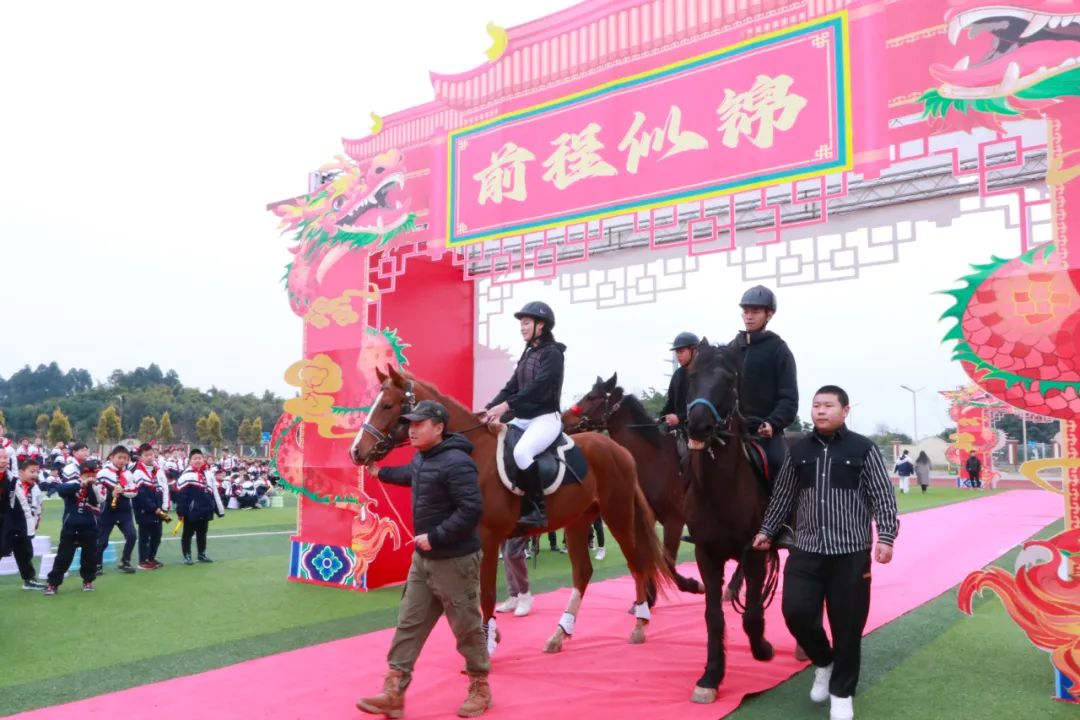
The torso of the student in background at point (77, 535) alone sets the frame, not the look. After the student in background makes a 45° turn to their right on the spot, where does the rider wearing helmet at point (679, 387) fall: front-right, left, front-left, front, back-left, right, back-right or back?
front-left

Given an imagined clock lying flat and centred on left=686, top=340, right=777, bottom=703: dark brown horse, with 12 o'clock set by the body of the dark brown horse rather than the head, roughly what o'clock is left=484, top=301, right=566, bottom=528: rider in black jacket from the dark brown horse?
The rider in black jacket is roughly at 4 o'clock from the dark brown horse.

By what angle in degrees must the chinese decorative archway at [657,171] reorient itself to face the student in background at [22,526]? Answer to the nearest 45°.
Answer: approximately 45° to its right

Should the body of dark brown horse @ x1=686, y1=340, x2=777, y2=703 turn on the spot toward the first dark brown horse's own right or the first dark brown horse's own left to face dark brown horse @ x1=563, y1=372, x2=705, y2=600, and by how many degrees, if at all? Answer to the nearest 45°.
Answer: approximately 180°

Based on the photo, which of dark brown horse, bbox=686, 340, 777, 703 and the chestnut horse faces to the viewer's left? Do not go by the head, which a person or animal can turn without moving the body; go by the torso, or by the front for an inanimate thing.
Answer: the chestnut horse

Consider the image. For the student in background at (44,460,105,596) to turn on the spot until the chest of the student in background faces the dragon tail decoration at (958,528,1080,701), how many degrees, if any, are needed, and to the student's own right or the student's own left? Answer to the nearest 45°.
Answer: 0° — they already face it

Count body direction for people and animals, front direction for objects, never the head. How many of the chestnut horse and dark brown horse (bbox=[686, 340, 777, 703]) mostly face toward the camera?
1

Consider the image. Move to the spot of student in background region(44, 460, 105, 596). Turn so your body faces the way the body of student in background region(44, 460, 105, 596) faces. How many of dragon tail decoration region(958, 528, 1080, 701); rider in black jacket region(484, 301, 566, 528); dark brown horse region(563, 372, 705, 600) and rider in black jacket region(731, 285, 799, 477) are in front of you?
4

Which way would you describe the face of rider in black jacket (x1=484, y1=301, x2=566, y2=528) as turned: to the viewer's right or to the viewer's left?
to the viewer's left

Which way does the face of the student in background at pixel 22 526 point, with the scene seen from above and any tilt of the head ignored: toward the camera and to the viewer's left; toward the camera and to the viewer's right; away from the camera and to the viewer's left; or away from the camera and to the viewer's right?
toward the camera and to the viewer's right

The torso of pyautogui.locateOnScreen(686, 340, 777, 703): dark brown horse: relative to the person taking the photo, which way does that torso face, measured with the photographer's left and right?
facing the viewer

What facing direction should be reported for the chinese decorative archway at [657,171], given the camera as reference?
facing the viewer and to the left of the viewer

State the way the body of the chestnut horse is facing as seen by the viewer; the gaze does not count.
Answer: to the viewer's left

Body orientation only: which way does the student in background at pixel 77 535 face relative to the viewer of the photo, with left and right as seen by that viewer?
facing the viewer and to the right of the viewer
